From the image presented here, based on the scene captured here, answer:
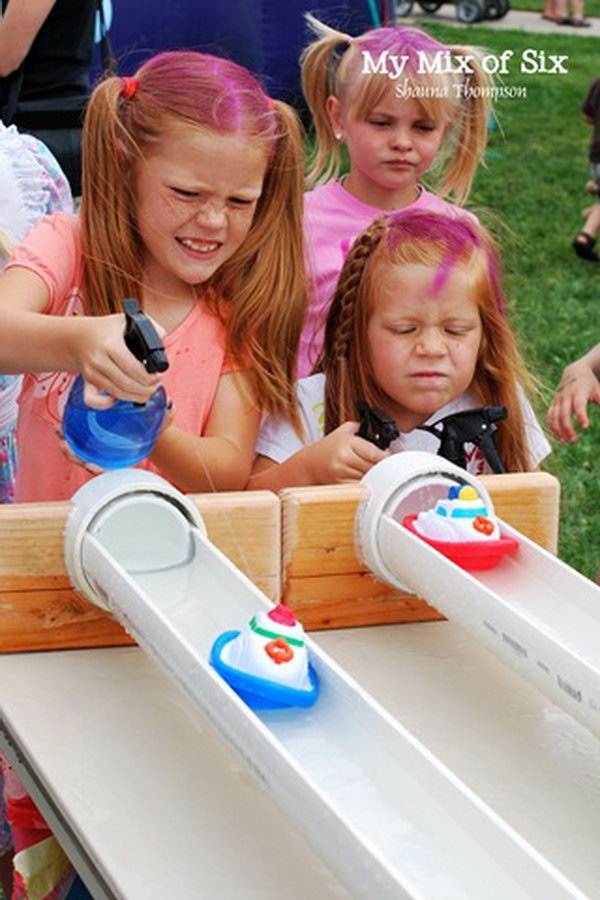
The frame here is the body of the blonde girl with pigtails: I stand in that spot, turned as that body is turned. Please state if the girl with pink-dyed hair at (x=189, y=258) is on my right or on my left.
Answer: on my right

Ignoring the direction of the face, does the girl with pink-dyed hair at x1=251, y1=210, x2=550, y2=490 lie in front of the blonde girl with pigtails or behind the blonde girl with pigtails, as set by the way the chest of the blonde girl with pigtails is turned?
in front

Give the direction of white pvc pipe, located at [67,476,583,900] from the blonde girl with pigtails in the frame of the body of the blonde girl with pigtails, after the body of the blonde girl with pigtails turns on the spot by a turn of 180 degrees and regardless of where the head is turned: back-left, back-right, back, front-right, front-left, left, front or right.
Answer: back-left

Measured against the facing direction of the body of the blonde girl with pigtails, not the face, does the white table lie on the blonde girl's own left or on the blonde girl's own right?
on the blonde girl's own right

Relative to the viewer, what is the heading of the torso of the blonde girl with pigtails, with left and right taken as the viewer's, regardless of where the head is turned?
facing the viewer and to the right of the viewer

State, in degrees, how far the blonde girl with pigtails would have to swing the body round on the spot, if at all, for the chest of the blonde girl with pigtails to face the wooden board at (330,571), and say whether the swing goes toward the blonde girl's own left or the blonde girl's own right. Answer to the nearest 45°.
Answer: approximately 45° to the blonde girl's own right

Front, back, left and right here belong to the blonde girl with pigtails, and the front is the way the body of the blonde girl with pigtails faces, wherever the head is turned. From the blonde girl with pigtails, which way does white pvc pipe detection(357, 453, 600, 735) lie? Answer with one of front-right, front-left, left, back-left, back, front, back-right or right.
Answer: front-right

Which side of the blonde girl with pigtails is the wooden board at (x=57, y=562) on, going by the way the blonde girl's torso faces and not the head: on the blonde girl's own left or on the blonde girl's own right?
on the blonde girl's own right
